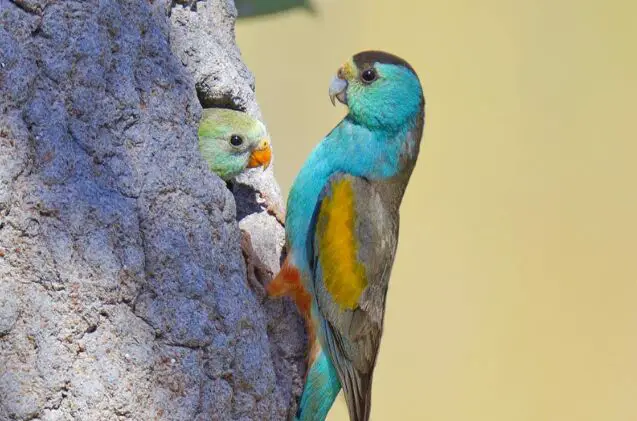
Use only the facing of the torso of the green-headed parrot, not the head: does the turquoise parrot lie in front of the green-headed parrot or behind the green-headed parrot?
in front

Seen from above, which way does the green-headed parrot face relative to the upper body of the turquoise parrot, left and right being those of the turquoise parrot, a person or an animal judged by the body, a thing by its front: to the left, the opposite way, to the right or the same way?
the opposite way

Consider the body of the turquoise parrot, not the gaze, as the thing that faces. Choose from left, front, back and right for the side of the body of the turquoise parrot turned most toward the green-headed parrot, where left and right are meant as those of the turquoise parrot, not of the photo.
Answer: front

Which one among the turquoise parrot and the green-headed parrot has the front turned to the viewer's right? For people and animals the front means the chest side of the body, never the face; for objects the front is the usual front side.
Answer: the green-headed parrot

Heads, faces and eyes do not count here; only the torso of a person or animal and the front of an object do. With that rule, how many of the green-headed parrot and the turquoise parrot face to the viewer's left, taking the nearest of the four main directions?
1

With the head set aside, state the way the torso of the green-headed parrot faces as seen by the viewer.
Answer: to the viewer's right

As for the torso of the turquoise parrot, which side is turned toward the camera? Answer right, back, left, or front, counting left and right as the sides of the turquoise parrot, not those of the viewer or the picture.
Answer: left
